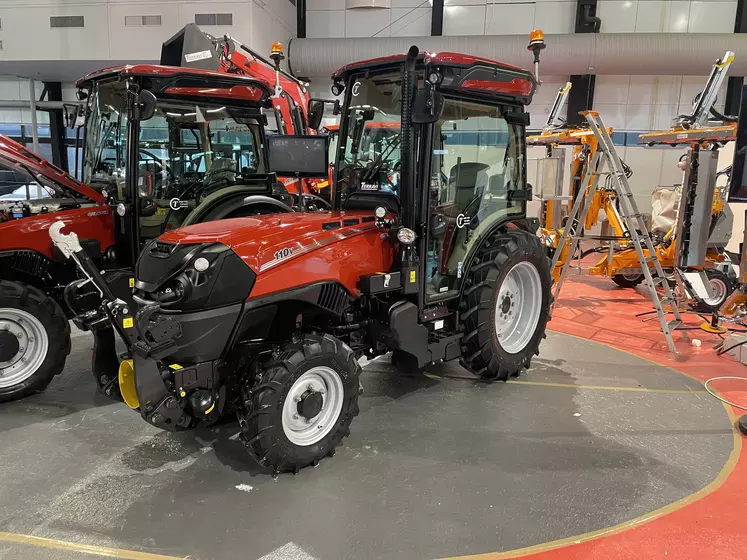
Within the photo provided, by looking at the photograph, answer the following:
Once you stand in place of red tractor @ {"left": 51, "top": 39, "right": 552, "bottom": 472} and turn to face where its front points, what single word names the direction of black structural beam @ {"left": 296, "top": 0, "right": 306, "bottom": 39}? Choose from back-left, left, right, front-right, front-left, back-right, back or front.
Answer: back-right

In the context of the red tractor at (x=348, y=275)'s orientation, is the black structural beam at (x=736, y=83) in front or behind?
behind

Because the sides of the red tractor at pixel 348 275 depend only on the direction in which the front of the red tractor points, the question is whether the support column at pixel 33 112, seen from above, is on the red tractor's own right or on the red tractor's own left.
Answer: on the red tractor's own right

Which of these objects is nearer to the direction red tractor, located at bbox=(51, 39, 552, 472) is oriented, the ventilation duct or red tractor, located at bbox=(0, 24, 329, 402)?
the red tractor, located at bbox=(0, 24, 329, 402)

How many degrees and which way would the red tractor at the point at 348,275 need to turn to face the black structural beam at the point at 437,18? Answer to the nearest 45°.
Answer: approximately 135° to its right

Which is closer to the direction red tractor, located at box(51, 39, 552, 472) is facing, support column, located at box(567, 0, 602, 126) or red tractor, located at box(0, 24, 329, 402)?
the red tractor, located at box(0, 24, 329, 402)

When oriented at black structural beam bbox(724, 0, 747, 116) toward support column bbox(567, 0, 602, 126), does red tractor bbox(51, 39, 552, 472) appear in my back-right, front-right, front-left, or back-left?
front-left

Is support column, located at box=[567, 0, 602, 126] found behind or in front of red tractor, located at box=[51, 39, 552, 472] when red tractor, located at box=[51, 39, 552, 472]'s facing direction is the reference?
behind

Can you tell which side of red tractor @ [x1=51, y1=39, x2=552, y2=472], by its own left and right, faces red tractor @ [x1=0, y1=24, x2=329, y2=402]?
right

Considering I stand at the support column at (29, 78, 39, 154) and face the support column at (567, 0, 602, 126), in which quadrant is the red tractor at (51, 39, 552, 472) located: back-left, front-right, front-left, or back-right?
front-right

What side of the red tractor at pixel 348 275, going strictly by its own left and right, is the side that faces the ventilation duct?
back
